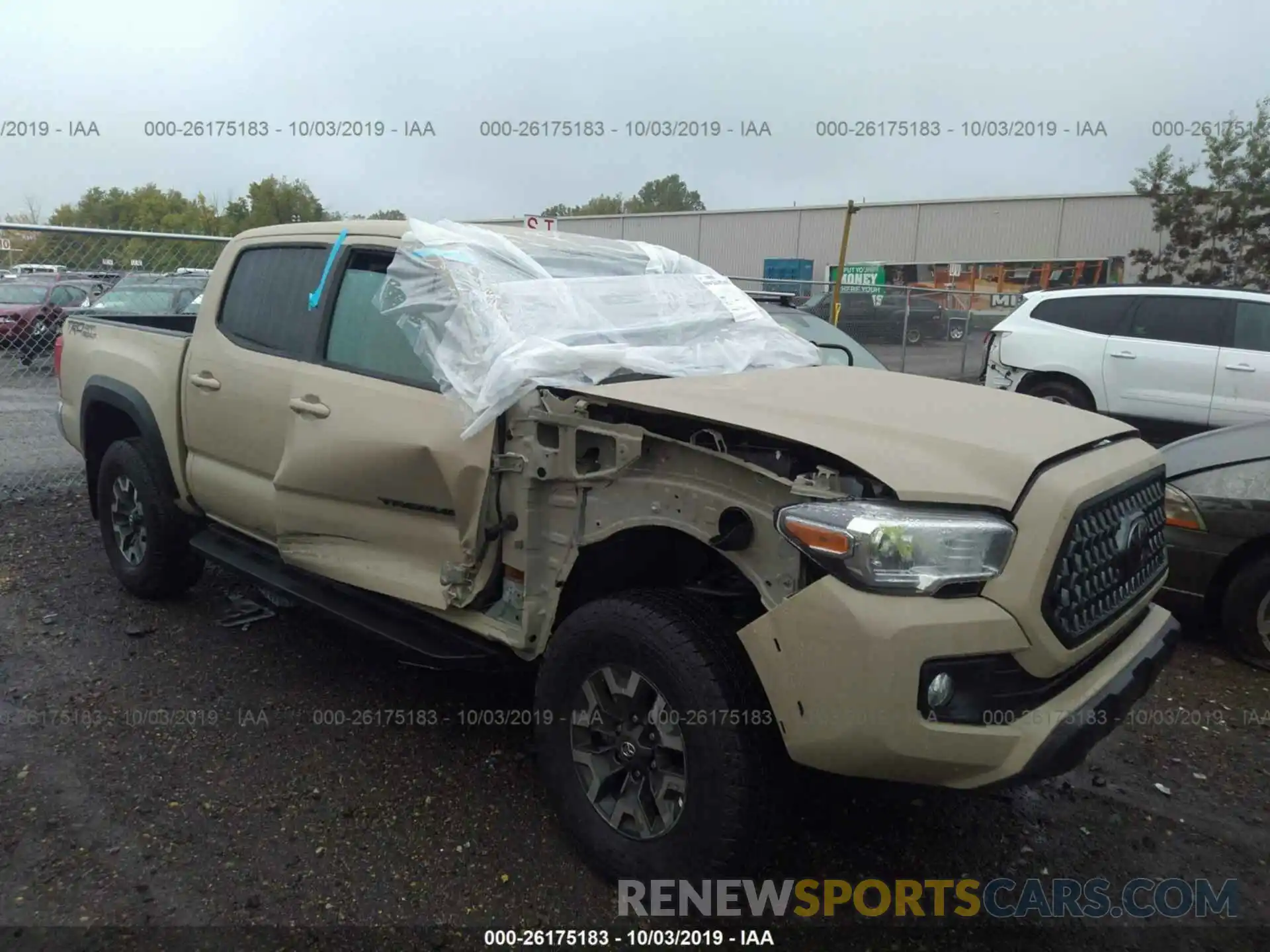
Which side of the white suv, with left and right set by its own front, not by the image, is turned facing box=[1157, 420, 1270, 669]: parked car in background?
right

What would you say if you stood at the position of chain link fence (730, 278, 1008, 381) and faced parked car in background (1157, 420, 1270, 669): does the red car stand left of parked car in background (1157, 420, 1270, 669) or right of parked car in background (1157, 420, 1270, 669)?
right

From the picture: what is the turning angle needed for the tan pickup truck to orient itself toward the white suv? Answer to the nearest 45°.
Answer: approximately 90° to its left

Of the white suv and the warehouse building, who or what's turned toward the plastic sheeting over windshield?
the warehouse building

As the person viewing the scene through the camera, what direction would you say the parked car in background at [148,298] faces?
facing the viewer and to the left of the viewer

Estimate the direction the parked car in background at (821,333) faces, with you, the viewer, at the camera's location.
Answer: facing the viewer and to the right of the viewer

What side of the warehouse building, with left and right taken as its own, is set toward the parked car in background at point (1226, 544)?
front

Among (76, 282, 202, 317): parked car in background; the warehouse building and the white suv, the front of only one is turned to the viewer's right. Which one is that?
the white suv

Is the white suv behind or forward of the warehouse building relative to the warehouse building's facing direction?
forward

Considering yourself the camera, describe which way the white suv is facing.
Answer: facing to the right of the viewer

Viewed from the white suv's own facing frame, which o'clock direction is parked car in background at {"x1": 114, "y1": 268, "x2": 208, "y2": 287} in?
The parked car in background is roughly at 5 o'clock from the white suv.
